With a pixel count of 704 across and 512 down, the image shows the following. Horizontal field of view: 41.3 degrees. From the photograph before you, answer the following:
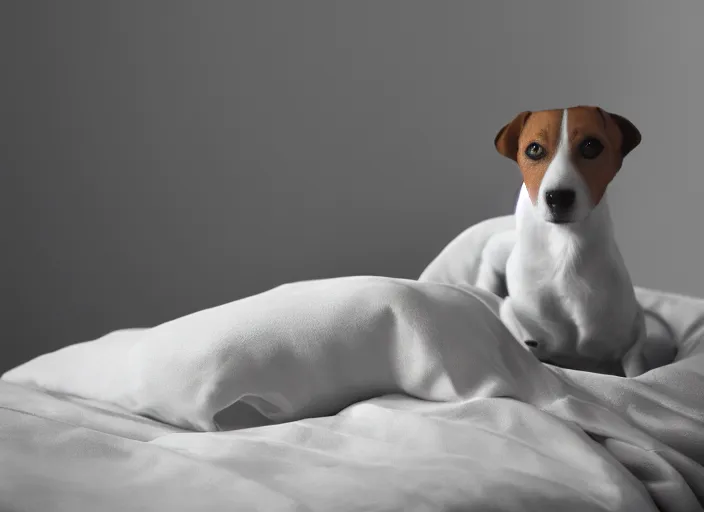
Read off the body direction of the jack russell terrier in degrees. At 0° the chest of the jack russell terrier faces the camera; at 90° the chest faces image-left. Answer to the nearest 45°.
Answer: approximately 0°
